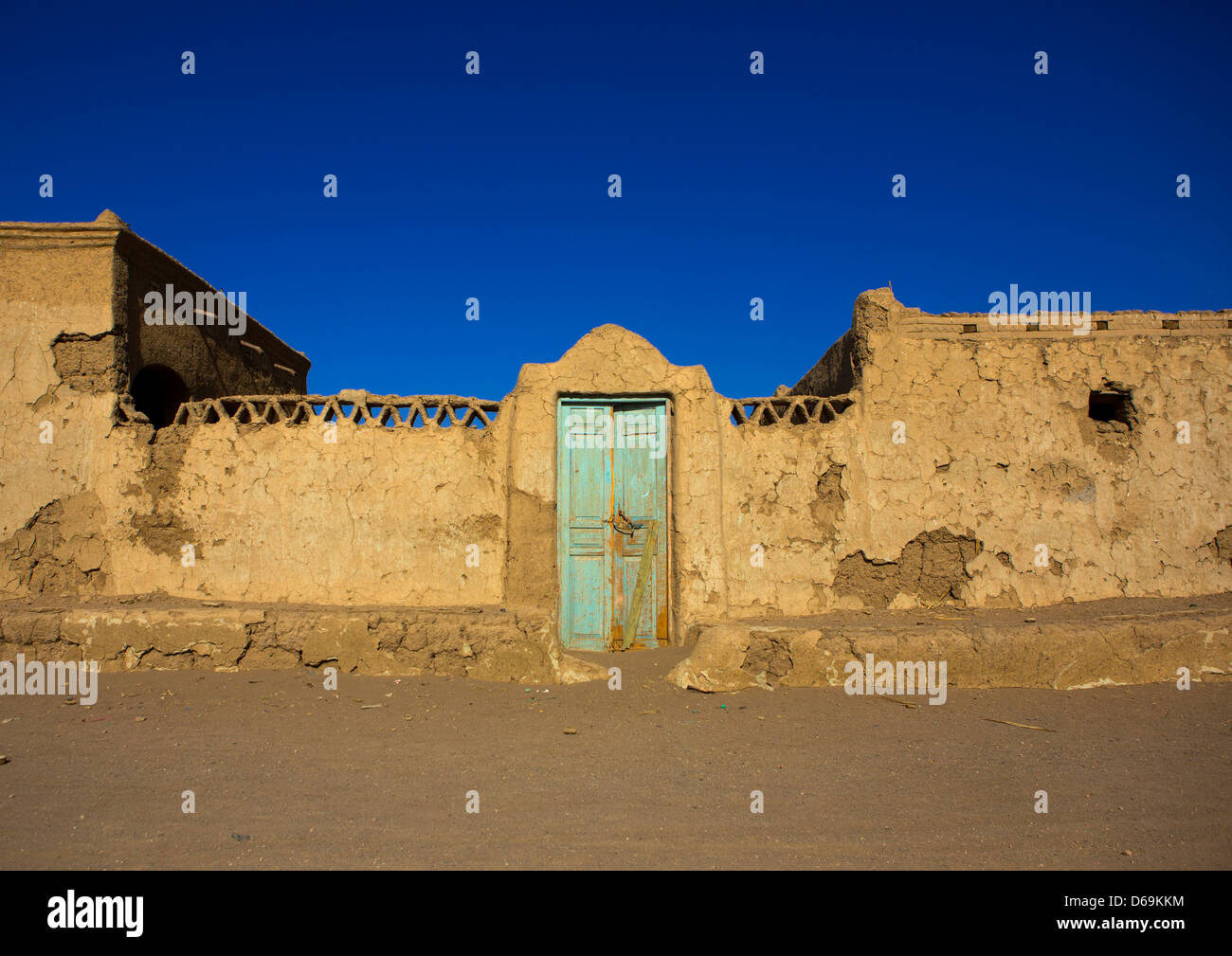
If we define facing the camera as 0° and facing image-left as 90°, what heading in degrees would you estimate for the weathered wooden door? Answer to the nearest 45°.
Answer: approximately 0°

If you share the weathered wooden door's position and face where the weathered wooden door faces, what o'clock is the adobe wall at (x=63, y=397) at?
The adobe wall is roughly at 3 o'clock from the weathered wooden door.

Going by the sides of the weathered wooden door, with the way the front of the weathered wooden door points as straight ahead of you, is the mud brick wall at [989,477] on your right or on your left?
on your left

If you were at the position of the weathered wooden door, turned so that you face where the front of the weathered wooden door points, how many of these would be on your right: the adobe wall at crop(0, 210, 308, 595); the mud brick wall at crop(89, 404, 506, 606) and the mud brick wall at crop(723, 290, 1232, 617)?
2

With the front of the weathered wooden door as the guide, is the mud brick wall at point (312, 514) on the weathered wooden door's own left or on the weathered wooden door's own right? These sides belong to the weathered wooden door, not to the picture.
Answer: on the weathered wooden door's own right
